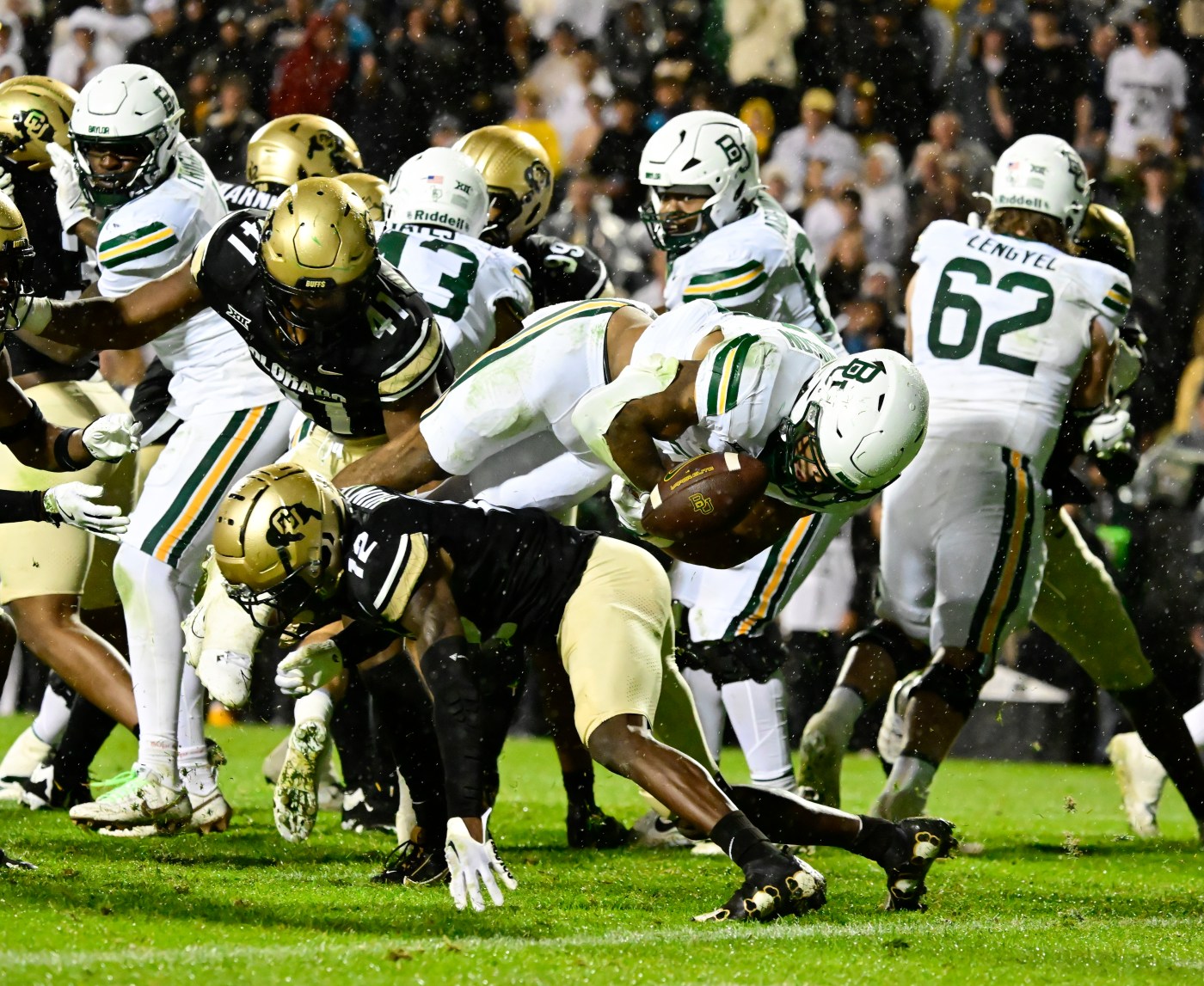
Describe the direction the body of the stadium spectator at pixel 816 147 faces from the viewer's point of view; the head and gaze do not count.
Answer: toward the camera

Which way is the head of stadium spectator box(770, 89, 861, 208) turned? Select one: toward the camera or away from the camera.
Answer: toward the camera

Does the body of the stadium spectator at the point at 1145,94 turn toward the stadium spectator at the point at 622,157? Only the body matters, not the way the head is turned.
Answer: no

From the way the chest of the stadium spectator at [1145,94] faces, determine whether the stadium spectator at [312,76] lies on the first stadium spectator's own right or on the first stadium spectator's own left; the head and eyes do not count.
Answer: on the first stadium spectator's own right

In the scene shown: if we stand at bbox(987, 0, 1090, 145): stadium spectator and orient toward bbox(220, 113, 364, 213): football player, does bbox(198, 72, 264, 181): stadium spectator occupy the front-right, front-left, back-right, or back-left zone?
front-right

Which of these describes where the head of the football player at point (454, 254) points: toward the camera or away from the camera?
away from the camera

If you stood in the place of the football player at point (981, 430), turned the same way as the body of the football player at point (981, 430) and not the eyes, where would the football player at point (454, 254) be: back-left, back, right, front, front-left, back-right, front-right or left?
back-left

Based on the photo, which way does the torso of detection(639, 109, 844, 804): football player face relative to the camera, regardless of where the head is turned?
to the viewer's left

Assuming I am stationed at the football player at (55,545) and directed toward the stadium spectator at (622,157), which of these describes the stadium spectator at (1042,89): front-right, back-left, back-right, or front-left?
front-right

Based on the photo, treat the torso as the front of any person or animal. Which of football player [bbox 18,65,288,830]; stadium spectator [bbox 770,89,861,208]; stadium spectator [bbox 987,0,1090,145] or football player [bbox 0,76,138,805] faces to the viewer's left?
football player [bbox 18,65,288,830]

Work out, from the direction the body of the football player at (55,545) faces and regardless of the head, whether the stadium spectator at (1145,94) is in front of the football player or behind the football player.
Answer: in front

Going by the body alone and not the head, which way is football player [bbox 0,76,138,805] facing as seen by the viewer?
to the viewer's right

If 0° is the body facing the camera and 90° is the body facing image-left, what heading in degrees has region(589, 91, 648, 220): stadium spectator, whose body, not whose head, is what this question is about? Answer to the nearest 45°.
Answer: approximately 0°

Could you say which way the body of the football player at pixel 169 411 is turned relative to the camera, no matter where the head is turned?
to the viewer's left

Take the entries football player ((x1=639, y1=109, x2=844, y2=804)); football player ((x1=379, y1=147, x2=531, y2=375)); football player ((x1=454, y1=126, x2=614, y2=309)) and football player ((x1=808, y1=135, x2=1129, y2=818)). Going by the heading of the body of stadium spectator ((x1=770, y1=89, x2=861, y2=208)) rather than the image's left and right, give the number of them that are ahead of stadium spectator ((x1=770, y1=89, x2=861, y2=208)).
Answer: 4

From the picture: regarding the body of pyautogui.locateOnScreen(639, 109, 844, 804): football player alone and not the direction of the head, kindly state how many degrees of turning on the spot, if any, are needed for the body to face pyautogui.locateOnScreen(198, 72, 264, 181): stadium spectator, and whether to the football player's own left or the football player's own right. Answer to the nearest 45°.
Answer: approximately 45° to the football player's own right
